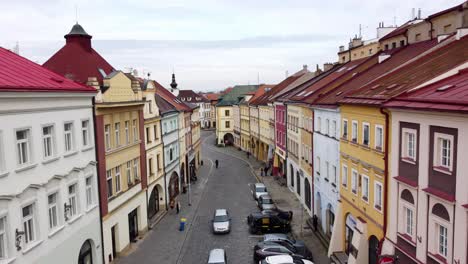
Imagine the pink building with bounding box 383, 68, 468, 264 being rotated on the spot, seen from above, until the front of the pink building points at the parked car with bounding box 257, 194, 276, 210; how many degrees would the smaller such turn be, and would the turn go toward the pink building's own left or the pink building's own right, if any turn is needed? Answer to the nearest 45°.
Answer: approximately 90° to the pink building's own right

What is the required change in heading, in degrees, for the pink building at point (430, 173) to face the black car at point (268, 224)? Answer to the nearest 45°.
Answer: approximately 90° to its right

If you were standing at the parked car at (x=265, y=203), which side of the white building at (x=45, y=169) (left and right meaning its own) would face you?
left

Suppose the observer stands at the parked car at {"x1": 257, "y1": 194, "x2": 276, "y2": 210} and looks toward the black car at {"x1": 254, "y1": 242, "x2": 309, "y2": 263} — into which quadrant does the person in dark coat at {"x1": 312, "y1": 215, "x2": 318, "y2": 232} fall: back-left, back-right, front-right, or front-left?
front-left

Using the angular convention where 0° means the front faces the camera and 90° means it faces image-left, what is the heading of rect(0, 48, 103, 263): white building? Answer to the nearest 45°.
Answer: approximately 315°

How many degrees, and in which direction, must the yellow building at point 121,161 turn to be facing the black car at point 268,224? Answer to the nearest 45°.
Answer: approximately 45° to its left

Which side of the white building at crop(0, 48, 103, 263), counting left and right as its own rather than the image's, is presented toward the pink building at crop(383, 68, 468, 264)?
front

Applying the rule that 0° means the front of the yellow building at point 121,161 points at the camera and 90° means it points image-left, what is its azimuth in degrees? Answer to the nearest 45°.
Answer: approximately 315°

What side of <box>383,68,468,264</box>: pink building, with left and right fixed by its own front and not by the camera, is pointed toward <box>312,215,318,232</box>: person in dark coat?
right

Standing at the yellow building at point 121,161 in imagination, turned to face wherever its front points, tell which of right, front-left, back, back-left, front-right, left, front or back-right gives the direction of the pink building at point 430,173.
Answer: front

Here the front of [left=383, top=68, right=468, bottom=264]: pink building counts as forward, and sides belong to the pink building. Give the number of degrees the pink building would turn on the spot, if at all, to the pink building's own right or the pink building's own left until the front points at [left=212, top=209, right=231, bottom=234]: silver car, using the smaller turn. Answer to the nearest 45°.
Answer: approximately 90° to the pink building's own right

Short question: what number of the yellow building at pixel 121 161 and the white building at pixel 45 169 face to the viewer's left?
0

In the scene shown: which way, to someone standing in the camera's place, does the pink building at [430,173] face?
facing the viewer and to the left of the viewer

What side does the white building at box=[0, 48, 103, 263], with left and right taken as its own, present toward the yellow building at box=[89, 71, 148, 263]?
left
